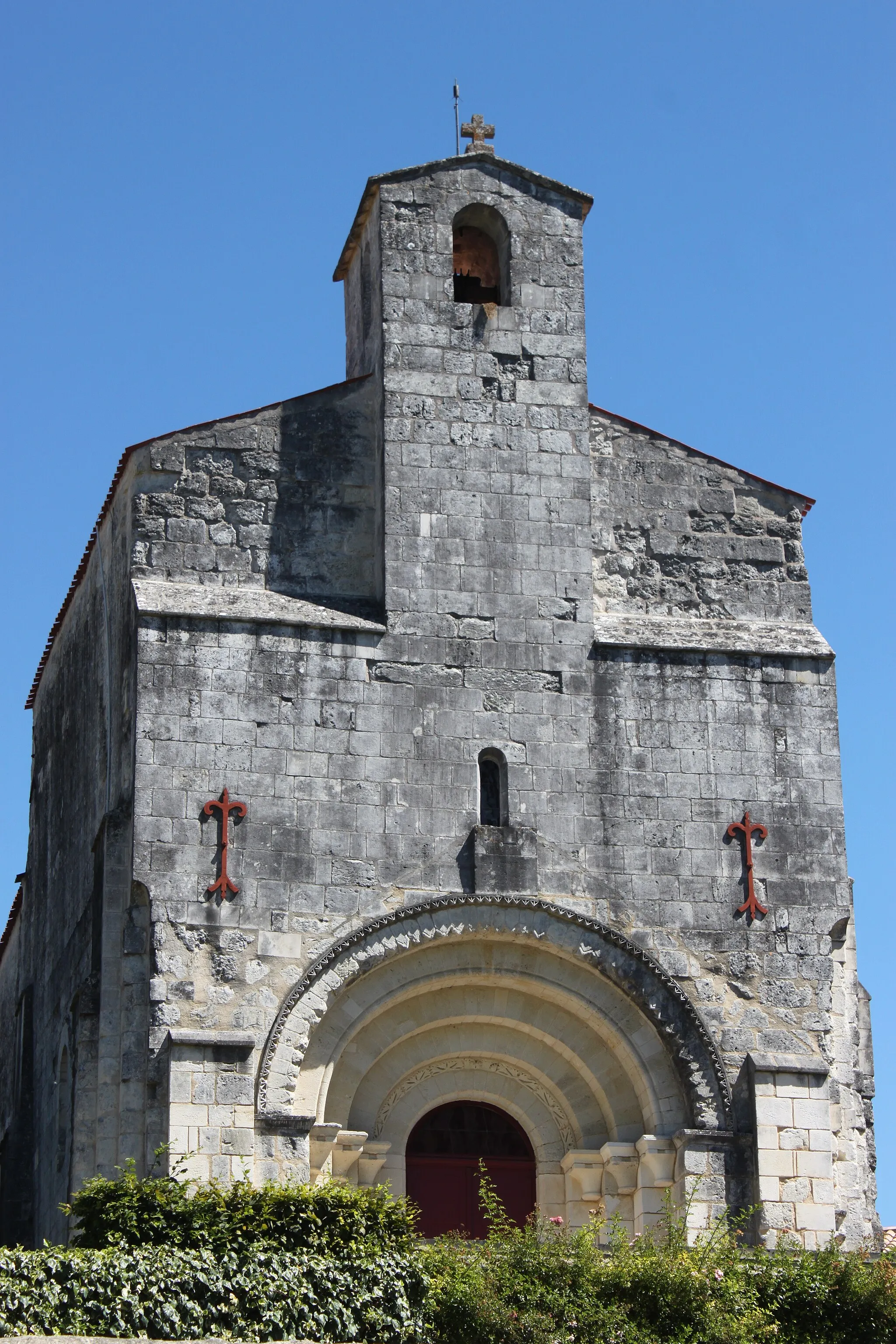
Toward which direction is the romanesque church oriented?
toward the camera

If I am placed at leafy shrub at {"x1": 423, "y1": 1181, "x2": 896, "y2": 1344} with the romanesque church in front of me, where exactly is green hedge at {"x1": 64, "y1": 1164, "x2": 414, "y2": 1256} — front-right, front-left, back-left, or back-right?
front-left
